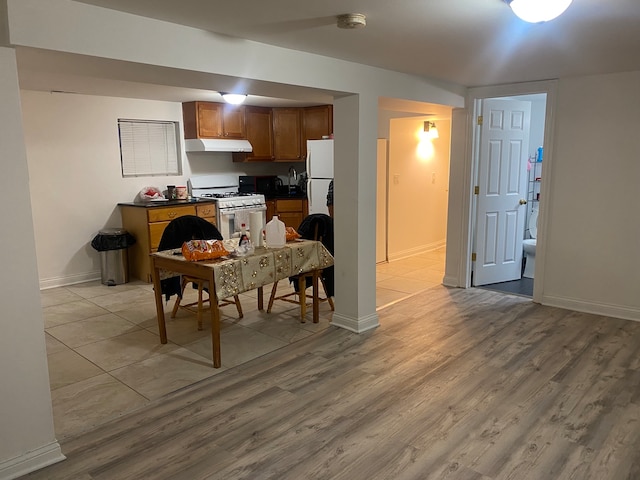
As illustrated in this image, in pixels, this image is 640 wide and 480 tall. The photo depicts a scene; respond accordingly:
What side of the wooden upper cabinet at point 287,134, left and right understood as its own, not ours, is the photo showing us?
front

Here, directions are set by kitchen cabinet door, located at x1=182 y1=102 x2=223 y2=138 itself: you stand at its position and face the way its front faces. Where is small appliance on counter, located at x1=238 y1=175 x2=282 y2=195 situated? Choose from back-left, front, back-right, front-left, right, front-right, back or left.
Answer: left

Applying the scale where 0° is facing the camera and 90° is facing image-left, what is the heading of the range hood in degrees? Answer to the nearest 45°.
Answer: approximately 315°

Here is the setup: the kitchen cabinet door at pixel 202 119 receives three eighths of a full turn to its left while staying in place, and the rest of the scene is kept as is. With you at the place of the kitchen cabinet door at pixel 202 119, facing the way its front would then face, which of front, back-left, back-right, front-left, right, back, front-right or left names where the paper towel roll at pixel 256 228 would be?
back

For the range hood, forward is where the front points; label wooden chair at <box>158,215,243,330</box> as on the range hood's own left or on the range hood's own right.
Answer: on the range hood's own right

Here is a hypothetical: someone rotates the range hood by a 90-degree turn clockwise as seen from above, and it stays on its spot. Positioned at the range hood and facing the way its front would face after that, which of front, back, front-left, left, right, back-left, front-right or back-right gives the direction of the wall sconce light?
back-left

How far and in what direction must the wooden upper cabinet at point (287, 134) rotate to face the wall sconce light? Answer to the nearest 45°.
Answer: approximately 90° to its left

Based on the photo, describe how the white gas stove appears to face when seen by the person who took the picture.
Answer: facing the viewer and to the right of the viewer

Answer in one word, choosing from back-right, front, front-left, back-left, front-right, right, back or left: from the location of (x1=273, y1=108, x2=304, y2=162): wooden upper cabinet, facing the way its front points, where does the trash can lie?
front-right

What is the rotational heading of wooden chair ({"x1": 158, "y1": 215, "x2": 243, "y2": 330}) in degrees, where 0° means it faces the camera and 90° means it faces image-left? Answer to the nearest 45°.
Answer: approximately 315°
